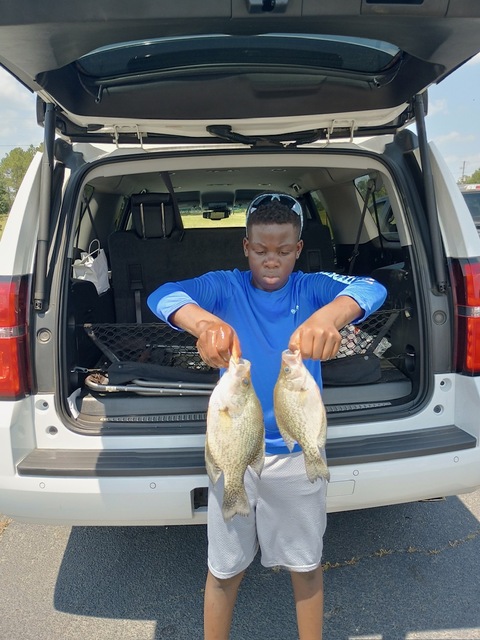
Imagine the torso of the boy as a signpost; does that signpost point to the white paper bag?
no

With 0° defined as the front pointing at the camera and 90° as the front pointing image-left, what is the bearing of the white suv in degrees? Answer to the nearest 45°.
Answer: approximately 180°

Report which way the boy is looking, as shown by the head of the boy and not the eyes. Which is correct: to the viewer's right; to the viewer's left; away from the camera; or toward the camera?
toward the camera

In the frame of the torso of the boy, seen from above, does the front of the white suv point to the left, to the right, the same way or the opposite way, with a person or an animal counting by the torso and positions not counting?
the opposite way

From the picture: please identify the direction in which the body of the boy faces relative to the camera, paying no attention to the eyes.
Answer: toward the camera
